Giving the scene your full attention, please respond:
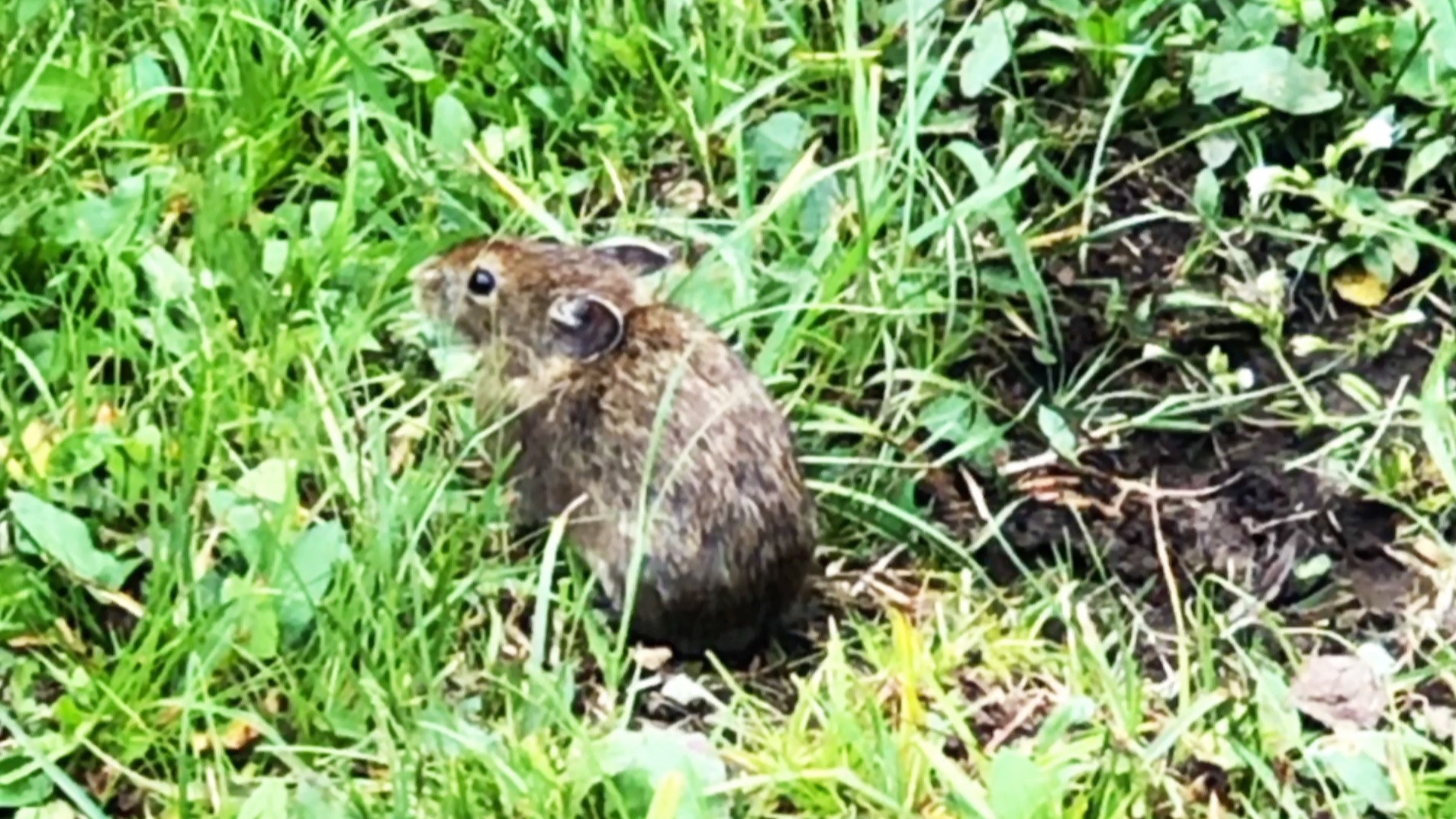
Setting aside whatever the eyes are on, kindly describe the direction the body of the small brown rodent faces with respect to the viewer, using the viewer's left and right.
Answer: facing away from the viewer and to the left of the viewer

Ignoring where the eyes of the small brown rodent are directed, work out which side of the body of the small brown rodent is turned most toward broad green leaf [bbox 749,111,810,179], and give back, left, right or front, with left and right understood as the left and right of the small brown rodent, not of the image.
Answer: right

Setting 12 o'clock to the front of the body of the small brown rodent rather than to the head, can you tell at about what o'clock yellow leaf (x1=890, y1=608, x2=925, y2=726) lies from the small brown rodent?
The yellow leaf is roughly at 6 o'clock from the small brown rodent.

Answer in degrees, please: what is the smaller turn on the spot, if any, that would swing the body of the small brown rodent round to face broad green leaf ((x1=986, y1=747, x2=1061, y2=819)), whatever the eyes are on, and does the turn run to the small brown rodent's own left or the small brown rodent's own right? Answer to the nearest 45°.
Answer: approximately 180°

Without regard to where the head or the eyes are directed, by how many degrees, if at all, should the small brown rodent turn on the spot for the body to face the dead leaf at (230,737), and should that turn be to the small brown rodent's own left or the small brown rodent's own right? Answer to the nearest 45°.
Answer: approximately 90° to the small brown rodent's own left

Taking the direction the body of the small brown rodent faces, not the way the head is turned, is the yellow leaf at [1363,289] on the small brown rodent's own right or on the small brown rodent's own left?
on the small brown rodent's own right

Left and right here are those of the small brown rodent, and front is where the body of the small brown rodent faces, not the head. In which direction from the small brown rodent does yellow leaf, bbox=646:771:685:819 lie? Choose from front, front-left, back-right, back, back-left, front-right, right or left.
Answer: back-left

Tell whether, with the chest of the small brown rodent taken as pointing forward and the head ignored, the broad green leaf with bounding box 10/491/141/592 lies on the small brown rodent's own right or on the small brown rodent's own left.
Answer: on the small brown rodent's own left

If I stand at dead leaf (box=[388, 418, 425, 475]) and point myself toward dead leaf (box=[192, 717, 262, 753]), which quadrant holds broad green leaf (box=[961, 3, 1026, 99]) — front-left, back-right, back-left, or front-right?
back-left
